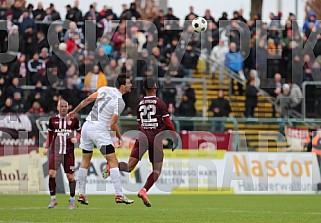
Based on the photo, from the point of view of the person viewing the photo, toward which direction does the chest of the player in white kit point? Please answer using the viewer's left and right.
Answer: facing away from the viewer and to the right of the viewer

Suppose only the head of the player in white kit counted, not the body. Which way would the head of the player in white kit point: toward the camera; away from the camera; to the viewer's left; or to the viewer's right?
to the viewer's right

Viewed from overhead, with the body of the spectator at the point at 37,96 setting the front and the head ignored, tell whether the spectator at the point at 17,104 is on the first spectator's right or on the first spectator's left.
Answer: on the first spectator's right

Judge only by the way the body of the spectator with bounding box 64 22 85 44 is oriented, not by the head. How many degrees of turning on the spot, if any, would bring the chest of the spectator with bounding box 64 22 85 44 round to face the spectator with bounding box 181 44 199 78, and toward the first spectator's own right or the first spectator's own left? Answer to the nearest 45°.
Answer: approximately 90° to the first spectator's own left

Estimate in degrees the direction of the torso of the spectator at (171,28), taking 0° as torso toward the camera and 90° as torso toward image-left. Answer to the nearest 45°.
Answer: approximately 45°
